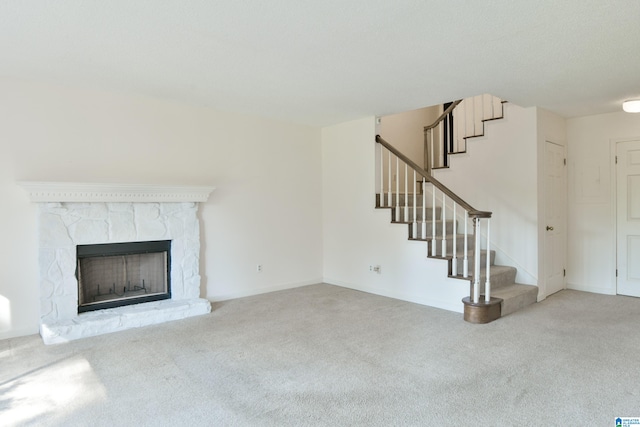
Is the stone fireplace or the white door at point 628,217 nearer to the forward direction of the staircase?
the white door

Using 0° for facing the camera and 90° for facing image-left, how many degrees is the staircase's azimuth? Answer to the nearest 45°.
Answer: approximately 315°

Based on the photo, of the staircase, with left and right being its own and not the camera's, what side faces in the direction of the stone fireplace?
right

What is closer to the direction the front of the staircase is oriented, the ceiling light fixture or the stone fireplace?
the ceiling light fixture

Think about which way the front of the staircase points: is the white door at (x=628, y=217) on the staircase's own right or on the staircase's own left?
on the staircase's own left

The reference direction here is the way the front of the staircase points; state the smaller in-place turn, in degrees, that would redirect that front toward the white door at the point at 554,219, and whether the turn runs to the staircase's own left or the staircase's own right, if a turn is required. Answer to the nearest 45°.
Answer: approximately 90° to the staircase's own left
